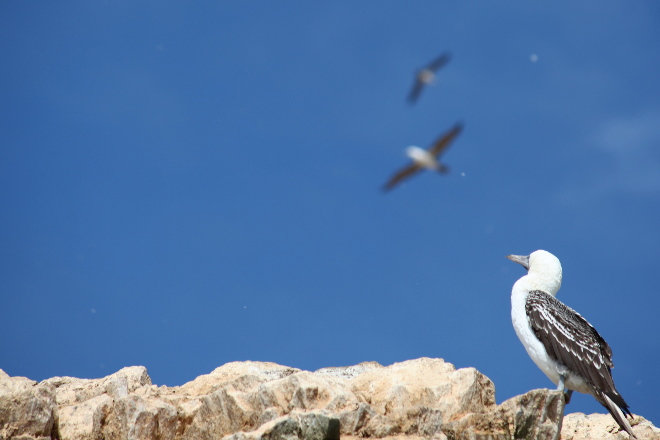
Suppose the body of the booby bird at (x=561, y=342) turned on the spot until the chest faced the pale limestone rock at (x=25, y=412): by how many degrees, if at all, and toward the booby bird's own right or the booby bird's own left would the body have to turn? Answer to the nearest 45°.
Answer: approximately 45° to the booby bird's own left

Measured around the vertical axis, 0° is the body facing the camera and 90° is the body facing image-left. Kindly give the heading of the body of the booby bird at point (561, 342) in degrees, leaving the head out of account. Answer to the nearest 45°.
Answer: approximately 90°

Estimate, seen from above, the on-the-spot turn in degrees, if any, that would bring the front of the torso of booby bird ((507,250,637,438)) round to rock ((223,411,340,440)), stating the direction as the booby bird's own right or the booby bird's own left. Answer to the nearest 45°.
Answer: approximately 45° to the booby bird's own left

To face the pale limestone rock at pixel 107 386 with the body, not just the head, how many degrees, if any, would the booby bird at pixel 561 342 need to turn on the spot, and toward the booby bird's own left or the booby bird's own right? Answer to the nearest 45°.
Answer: approximately 45° to the booby bird's own left
